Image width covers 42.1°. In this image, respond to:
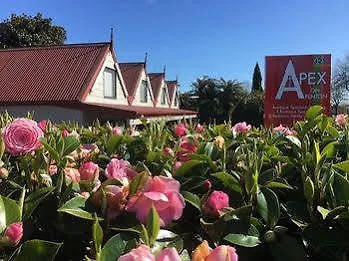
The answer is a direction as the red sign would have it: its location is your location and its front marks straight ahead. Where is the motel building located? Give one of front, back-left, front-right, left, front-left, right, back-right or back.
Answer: back-right

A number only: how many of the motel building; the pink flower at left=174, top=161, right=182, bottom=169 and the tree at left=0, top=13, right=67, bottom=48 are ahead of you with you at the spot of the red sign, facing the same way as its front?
1

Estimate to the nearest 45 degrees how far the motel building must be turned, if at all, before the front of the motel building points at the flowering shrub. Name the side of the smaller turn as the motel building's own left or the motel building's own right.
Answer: approximately 45° to the motel building's own right

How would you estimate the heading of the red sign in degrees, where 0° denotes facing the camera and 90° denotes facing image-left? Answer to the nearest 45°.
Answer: approximately 0°

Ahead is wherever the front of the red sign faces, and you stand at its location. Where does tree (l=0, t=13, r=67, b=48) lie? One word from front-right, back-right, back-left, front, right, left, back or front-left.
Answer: back-right

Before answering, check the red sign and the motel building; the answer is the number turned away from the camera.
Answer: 0

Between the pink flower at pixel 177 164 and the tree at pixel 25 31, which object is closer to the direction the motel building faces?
the pink flower

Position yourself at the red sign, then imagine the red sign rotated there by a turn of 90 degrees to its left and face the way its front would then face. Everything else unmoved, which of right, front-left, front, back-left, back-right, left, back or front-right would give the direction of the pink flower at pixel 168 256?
right

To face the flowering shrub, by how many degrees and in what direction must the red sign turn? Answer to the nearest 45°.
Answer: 0° — it already faces it

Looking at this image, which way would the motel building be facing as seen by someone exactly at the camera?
facing the viewer and to the right of the viewer

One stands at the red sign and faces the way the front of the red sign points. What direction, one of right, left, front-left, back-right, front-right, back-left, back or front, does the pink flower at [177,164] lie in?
front
